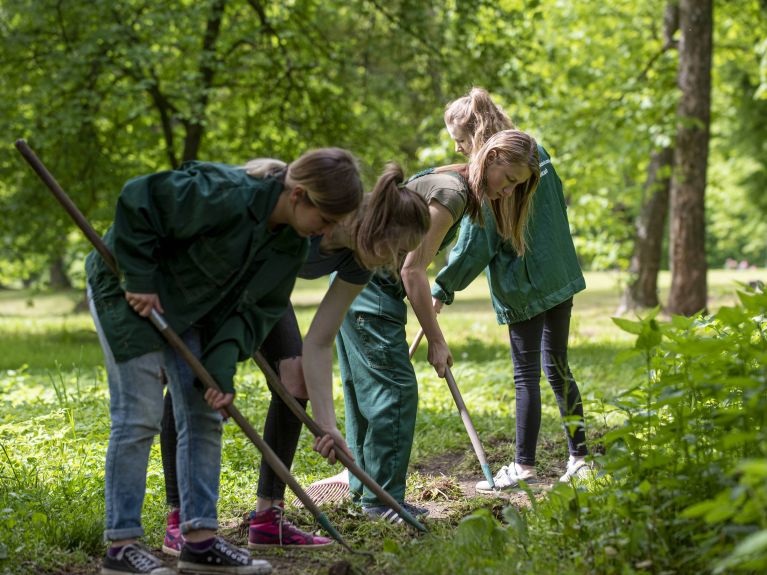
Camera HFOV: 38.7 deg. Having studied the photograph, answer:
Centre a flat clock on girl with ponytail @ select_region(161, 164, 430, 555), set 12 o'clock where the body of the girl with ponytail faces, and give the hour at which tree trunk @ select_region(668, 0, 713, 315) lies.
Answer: The tree trunk is roughly at 10 o'clock from the girl with ponytail.

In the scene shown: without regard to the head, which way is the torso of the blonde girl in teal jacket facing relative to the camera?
to the viewer's left

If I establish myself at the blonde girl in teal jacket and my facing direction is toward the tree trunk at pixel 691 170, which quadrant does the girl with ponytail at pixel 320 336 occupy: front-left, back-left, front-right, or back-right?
back-left

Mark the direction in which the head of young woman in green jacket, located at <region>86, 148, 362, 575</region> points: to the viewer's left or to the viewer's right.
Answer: to the viewer's right

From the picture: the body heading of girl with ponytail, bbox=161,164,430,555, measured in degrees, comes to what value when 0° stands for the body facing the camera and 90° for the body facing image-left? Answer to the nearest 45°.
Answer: approximately 270°
